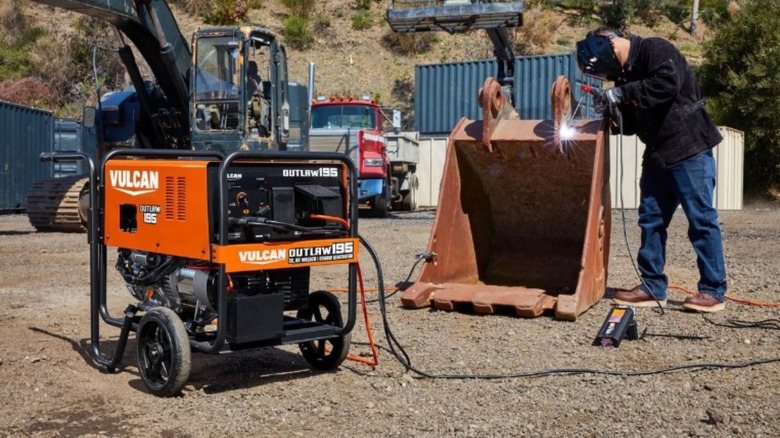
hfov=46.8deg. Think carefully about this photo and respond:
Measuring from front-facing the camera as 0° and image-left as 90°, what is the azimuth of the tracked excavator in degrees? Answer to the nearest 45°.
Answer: approximately 45°

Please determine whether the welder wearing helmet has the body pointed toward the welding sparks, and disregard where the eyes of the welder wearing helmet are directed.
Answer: yes

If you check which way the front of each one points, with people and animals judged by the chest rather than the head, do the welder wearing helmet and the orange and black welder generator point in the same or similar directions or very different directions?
very different directions

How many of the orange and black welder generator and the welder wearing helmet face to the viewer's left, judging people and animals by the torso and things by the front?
1

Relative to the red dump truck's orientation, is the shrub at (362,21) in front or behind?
behind

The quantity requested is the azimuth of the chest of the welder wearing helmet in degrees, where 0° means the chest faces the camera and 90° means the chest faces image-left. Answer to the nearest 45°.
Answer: approximately 90°

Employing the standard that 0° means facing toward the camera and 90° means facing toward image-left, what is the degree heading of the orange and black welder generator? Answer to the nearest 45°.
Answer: approximately 315°

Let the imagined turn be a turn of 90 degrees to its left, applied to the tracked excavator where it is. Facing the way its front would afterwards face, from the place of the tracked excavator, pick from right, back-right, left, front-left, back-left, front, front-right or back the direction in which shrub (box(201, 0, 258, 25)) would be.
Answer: back-left

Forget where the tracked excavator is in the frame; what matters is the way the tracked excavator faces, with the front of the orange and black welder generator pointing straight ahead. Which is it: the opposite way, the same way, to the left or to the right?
to the right

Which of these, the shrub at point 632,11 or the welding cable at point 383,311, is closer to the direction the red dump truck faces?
the welding cable

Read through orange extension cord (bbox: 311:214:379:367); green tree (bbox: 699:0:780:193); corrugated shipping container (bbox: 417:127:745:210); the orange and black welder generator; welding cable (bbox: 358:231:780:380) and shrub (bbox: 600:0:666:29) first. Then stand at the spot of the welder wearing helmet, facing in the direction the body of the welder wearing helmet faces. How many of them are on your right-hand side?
3

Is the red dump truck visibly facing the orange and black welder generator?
yes

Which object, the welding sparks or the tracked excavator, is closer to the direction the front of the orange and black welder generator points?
the welding sparks

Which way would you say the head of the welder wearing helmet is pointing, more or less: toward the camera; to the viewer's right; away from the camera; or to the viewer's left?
to the viewer's left
